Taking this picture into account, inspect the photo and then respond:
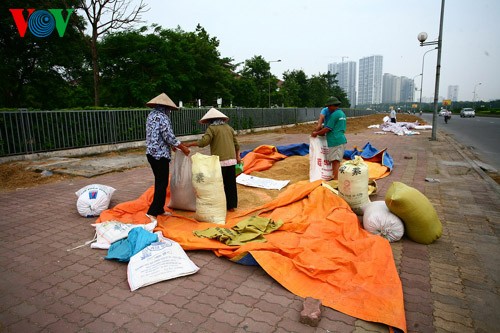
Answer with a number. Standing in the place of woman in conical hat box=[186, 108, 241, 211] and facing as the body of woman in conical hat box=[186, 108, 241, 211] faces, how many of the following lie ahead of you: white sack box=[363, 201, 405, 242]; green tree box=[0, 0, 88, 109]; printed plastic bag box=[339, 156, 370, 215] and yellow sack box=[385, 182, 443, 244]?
1

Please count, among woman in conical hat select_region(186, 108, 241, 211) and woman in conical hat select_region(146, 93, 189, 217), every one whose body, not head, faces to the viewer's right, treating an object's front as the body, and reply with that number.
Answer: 1

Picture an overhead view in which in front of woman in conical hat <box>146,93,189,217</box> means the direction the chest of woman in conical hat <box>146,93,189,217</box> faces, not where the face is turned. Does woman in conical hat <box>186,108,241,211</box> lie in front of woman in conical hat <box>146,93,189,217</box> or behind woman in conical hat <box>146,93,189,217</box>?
in front

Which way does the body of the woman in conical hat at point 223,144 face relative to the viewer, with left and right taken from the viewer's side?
facing away from the viewer and to the left of the viewer

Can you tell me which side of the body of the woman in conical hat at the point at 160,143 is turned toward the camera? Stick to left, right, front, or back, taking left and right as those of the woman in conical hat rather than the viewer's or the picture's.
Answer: right

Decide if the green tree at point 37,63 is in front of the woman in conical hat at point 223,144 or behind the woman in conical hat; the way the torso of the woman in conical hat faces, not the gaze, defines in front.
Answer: in front

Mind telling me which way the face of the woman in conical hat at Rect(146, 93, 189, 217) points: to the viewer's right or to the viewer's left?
to the viewer's right

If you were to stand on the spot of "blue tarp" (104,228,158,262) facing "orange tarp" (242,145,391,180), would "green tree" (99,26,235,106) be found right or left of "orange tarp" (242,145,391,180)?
left

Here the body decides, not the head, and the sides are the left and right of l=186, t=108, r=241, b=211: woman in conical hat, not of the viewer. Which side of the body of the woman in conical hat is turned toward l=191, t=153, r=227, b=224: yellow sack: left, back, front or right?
back

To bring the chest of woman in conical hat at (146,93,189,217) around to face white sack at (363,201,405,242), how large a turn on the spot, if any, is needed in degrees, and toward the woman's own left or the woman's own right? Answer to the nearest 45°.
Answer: approximately 45° to the woman's own right

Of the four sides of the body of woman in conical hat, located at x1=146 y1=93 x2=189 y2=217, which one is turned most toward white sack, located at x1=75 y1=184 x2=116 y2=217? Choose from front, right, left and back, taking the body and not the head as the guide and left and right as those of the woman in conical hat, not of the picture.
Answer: back
